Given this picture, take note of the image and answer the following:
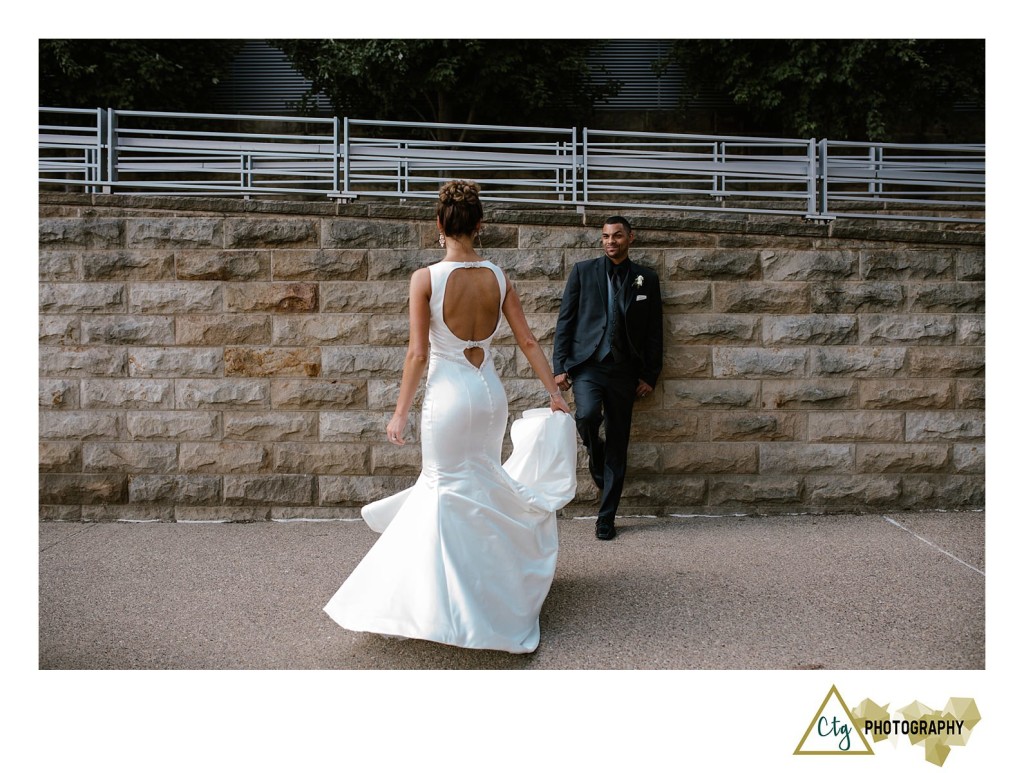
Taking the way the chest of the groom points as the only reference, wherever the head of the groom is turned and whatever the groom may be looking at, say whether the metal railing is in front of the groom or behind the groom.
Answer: behind

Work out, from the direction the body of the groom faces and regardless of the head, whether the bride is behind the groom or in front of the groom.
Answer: in front

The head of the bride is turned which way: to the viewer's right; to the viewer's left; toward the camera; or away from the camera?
away from the camera

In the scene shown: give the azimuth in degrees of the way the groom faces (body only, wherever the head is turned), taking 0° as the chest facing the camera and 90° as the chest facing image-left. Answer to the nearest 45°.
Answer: approximately 0°

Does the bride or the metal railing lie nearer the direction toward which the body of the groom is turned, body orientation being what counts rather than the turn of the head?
the bride
